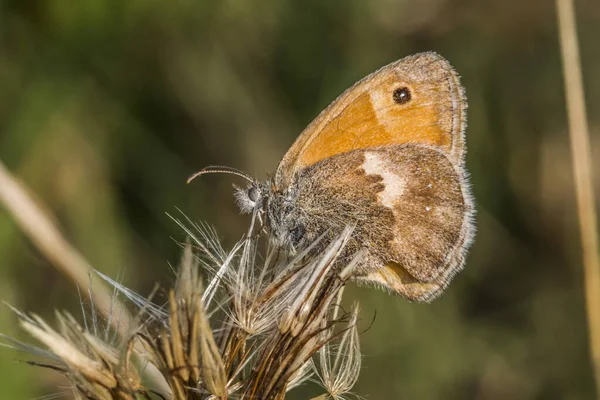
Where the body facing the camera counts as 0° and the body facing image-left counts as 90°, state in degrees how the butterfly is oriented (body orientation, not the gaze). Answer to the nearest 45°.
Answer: approximately 90°

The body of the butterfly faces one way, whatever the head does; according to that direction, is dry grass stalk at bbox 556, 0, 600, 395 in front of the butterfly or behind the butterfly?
behind

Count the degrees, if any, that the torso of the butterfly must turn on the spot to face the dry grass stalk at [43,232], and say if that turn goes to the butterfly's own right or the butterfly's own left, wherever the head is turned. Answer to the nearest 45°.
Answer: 0° — it already faces it

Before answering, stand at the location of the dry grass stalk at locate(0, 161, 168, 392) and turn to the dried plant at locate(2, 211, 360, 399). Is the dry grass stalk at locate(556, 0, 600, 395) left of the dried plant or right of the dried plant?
left

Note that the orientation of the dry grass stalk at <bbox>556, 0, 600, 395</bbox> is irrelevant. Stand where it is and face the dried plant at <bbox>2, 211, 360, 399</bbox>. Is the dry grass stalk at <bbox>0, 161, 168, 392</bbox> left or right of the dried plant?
right
